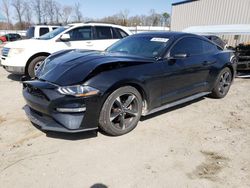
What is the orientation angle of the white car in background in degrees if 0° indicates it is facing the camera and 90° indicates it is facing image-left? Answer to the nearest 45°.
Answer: approximately 45°

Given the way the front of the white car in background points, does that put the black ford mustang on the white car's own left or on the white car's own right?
on the white car's own left

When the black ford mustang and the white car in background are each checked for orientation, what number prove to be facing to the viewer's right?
0

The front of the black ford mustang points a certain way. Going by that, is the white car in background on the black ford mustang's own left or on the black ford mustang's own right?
on the black ford mustang's own right

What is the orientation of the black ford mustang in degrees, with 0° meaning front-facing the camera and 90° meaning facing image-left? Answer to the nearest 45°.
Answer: approximately 45°
